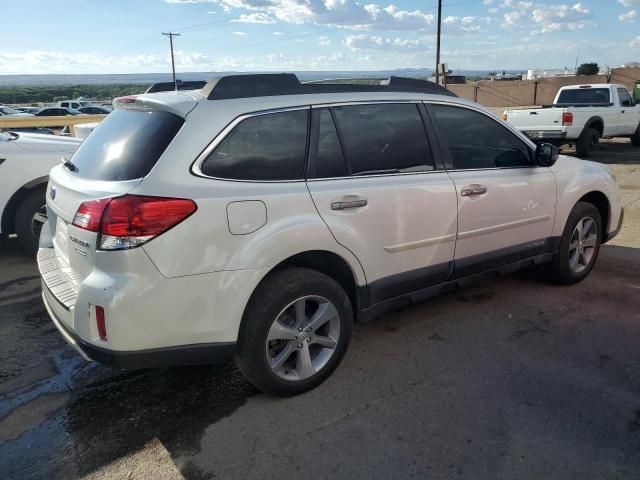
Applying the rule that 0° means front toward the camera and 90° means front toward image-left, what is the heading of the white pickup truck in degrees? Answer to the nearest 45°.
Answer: approximately 225°

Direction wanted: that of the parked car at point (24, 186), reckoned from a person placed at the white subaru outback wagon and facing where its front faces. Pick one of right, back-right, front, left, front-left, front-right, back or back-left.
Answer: left

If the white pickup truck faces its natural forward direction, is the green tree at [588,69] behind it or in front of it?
in front

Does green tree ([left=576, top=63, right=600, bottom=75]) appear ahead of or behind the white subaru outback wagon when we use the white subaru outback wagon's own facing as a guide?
ahead

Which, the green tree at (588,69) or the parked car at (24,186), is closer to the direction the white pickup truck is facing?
the green tree

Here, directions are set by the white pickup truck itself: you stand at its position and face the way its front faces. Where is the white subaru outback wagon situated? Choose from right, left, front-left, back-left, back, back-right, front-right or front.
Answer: back-right

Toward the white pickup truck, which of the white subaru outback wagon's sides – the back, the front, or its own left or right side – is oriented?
front

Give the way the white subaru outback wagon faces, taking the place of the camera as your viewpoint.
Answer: facing away from the viewer and to the right of the viewer

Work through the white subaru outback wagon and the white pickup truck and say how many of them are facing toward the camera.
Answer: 0
